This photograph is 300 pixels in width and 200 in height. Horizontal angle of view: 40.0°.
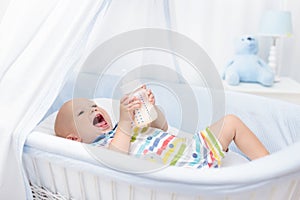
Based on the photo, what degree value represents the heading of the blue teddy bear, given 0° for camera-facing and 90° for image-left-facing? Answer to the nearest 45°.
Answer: approximately 0°

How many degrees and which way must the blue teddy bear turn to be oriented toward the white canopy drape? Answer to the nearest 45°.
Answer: approximately 45° to its right
